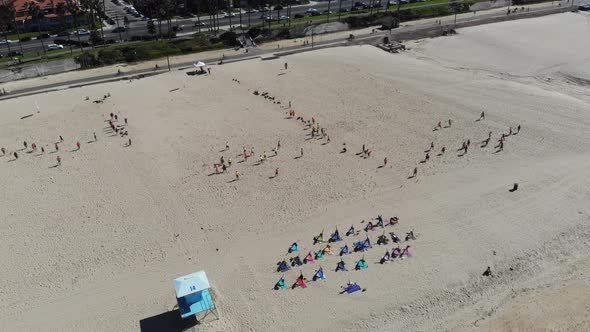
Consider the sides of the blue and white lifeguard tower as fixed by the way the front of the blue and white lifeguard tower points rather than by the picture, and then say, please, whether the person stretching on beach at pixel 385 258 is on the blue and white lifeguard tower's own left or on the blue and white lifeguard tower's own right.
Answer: on the blue and white lifeguard tower's own left

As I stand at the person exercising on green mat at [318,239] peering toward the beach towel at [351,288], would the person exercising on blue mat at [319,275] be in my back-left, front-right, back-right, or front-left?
front-right

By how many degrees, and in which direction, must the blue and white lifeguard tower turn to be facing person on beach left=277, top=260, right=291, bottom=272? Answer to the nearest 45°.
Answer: approximately 135° to its left

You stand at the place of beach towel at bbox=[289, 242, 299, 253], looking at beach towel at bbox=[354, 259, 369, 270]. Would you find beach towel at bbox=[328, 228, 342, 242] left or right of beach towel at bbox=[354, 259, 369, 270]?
left

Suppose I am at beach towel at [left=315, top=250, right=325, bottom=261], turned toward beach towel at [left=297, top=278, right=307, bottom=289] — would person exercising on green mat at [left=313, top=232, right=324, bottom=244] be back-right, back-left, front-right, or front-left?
back-right

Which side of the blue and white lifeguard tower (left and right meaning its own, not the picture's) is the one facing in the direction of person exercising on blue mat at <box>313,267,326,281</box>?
left

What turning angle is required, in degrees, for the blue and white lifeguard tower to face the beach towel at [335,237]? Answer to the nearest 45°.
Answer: approximately 135° to its left

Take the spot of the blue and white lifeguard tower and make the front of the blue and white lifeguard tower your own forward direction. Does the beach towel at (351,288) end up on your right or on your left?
on your left

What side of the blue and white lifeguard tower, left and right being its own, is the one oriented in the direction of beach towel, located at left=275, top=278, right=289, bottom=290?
left

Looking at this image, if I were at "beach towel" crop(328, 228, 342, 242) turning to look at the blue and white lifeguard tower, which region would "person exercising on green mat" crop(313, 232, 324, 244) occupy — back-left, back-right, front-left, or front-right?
front-right

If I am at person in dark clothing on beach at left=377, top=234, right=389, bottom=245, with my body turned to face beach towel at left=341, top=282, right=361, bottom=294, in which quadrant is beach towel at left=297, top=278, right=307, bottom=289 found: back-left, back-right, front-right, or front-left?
front-right

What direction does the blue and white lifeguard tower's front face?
toward the camera

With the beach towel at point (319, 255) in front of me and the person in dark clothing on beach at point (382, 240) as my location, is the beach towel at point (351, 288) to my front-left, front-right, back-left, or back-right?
front-left

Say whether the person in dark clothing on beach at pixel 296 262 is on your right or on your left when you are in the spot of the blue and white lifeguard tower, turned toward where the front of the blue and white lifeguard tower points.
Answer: on your left

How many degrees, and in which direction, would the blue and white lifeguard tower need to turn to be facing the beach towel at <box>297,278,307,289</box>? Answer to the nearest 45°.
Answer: approximately 90° to its left

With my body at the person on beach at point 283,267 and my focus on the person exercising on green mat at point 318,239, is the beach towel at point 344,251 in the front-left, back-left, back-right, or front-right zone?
front-right

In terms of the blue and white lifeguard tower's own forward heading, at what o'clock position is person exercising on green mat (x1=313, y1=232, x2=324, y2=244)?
The person exercising on green mat is roughly at 8 o'clock from the blue and white lifeguard tower.
